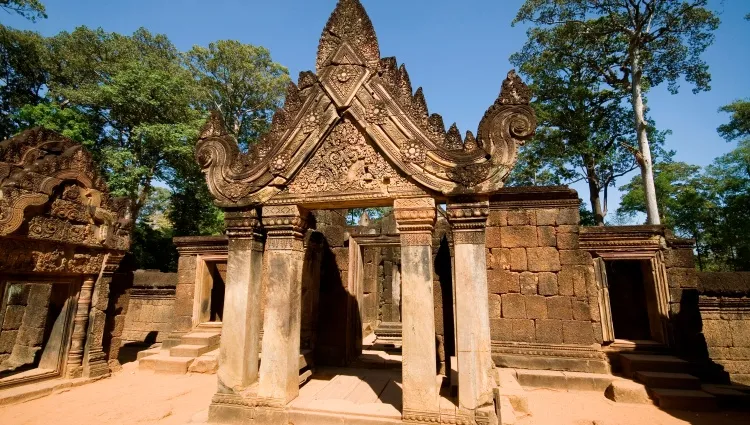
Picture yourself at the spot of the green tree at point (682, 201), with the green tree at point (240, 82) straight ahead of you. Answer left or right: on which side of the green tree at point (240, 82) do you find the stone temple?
left

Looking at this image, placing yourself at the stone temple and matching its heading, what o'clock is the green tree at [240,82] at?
The green tree is roughly at 5 o'clock from the stone temple.

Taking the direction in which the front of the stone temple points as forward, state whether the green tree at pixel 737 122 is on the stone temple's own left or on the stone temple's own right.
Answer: on the stone temple's own left

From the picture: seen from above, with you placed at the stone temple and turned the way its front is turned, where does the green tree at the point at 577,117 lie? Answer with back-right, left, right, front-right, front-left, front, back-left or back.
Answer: back-left

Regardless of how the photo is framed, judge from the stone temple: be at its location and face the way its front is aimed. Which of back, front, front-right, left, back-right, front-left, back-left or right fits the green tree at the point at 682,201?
back-left

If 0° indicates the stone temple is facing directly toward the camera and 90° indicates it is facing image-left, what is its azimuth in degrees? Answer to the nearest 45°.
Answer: approximately 0°

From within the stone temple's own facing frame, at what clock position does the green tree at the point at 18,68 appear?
The green tree is roughly at 4 o'clock from the stone temple.

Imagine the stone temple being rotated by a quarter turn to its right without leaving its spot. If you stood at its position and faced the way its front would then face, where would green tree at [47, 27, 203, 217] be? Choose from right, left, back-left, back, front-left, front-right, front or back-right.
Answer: front-right
